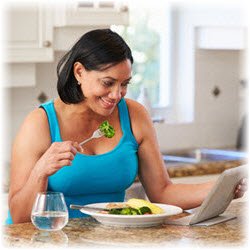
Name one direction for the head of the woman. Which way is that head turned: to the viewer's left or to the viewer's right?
to the viewer's right

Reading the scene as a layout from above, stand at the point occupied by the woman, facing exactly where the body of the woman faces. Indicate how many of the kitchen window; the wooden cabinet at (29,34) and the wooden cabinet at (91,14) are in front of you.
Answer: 0

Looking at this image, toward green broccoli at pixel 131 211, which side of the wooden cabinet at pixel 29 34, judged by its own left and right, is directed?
front

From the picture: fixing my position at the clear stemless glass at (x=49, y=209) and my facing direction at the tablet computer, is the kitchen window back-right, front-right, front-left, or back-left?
front-left

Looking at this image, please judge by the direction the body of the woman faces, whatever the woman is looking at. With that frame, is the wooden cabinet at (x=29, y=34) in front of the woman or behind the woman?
behind

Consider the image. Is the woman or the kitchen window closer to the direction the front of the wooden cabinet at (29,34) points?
the woman

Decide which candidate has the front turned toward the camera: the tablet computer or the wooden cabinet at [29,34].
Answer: the wooden cabinet

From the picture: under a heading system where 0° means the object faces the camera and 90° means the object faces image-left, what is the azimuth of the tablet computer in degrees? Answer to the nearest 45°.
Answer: approximately 135°

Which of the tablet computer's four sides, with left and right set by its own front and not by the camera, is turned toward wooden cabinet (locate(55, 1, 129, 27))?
front

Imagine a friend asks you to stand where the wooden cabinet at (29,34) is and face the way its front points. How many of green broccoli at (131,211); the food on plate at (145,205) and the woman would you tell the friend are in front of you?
3

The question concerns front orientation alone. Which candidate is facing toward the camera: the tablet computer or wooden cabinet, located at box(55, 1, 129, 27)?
the wooden cabinet

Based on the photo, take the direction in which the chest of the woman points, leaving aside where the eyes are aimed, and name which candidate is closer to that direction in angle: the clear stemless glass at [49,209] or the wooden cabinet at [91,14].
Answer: the clear stemless glass

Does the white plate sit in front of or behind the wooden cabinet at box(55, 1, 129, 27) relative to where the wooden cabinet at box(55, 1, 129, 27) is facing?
in front

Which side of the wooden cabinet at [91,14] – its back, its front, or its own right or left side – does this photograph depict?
front

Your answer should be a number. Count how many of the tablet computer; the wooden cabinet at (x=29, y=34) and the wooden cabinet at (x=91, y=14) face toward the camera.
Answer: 2

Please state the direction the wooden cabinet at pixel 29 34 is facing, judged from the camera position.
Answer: facing the viewer

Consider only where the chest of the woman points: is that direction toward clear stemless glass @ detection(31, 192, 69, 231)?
no
